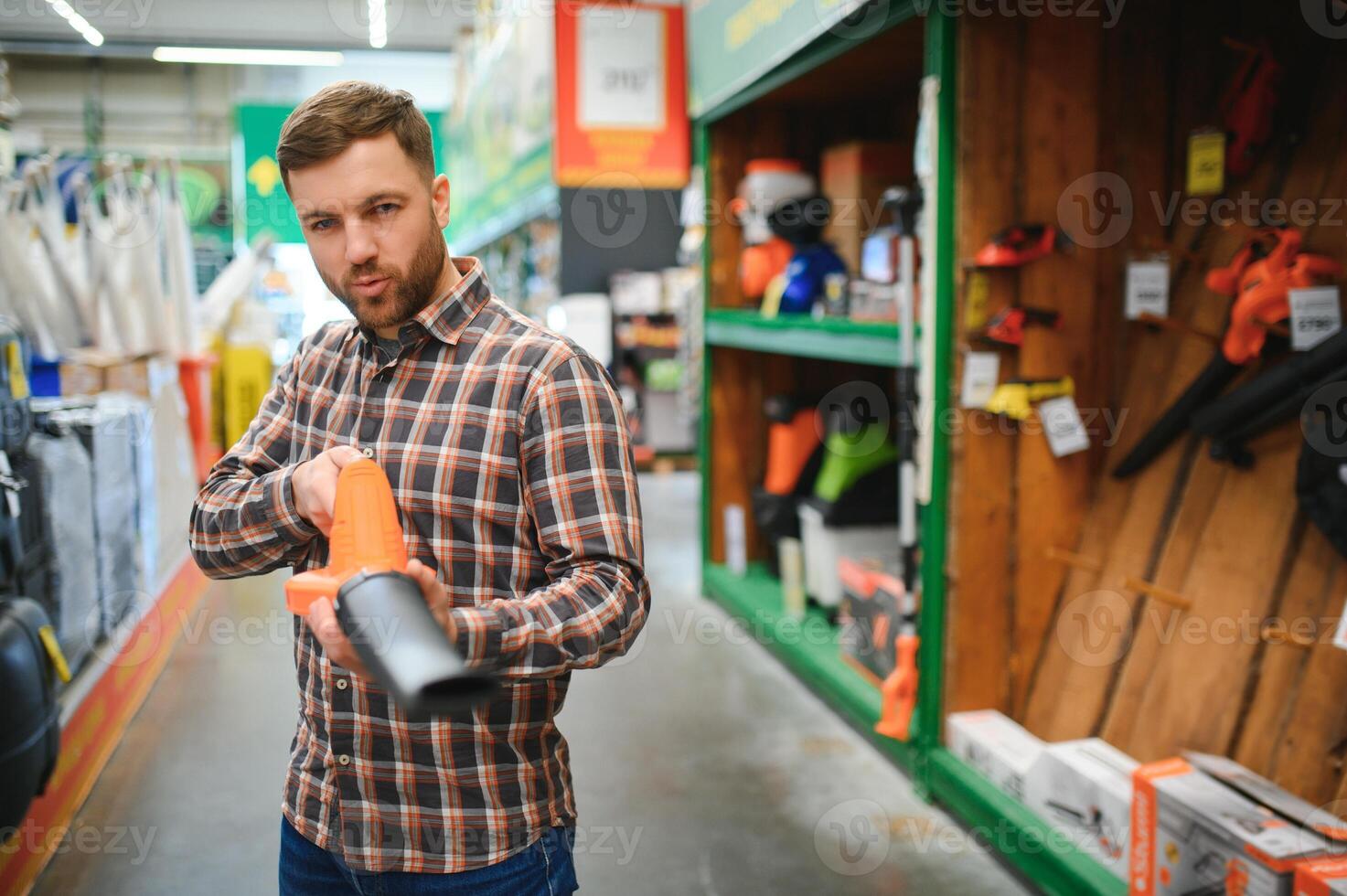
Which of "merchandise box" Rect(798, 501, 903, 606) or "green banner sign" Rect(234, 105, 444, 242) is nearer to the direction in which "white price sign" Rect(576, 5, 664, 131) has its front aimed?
the merchandise box

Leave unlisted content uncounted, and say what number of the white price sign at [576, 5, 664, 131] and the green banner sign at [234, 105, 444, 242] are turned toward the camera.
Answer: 2

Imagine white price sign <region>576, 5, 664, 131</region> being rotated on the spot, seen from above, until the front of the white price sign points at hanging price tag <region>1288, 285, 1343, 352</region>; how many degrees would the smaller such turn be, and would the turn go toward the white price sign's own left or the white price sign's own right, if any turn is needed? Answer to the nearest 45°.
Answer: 0° — it already faces it

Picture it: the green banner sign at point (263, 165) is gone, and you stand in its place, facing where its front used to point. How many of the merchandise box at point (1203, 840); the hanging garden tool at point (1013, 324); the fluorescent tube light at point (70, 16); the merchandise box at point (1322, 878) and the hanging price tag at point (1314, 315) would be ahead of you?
5

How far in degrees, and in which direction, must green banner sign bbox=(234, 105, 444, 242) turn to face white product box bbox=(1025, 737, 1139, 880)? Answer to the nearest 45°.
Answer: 0° — it already faces it

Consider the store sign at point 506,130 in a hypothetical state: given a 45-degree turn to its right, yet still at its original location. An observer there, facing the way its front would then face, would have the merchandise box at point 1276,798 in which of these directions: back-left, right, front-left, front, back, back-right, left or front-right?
left

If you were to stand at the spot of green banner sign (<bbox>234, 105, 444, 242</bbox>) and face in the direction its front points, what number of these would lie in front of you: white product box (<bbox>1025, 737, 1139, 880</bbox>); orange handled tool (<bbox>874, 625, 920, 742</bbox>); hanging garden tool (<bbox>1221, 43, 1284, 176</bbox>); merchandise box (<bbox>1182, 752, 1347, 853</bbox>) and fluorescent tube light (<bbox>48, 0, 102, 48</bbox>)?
5

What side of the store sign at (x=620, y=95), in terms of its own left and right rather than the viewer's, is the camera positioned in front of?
front

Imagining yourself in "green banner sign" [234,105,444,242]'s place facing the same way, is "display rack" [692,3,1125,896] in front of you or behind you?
in front

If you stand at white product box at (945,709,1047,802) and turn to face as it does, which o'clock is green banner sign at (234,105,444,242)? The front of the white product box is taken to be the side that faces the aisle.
The green banner sign is roughly at 3 o'clock from the white product box.

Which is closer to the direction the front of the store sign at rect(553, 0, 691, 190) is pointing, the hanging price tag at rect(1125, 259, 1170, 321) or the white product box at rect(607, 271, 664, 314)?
the hanging price tag

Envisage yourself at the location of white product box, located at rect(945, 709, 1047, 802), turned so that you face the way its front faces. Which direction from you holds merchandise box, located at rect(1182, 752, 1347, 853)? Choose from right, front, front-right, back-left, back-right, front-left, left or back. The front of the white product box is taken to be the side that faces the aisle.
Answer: left
